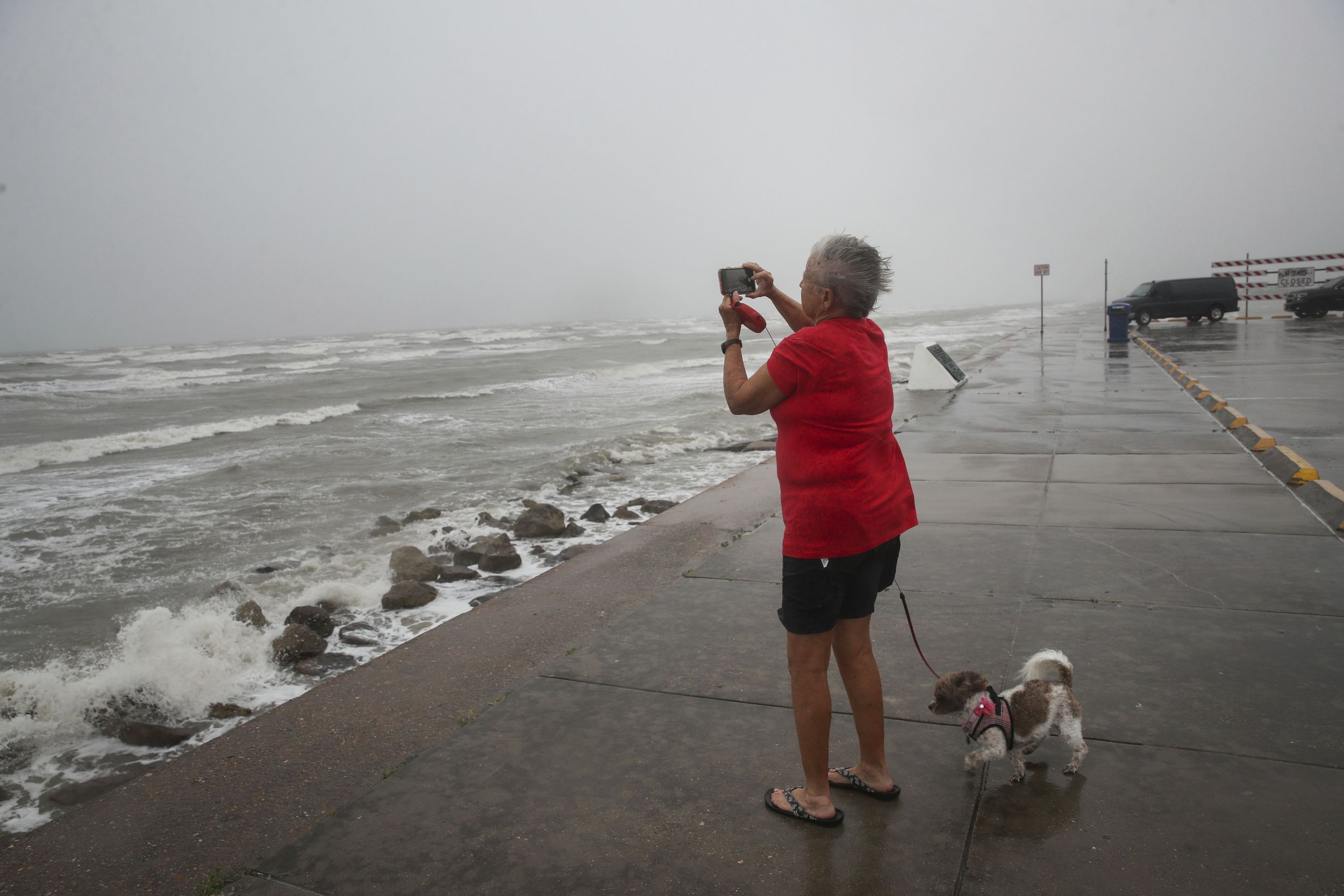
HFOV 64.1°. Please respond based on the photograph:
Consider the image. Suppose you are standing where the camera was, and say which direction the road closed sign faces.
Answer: facing the viewer

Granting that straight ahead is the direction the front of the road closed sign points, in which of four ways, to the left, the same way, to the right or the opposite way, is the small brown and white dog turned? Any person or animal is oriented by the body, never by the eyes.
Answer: to the right

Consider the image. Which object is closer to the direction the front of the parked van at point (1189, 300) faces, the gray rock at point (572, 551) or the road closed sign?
the gray rock

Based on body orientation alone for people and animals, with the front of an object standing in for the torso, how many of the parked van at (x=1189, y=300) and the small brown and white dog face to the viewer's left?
2

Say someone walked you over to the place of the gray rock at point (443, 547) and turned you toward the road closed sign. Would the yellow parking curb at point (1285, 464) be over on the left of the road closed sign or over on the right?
right

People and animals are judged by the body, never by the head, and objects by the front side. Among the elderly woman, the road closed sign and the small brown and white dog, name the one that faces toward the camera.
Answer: the road closed sign

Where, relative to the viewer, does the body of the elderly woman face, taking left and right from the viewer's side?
facing away from the viewer and to the left of the viewer

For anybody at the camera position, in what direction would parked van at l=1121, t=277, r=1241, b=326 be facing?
facing to the left of the viewer

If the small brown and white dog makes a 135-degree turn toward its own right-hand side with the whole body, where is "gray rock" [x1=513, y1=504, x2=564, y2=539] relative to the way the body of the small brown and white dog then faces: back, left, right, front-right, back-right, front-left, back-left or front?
left

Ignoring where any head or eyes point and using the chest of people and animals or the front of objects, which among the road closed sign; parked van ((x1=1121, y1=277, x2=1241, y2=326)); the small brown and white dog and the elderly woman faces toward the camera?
the road closed sign

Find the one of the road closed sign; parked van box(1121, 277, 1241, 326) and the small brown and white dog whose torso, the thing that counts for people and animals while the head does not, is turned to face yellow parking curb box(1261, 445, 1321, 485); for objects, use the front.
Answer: the road closed sign

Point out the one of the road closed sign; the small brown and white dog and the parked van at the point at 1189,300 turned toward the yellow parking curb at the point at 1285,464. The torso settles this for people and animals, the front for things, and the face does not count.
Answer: the road closed sign

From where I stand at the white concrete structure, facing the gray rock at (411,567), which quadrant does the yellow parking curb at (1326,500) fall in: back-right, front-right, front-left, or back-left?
front-left

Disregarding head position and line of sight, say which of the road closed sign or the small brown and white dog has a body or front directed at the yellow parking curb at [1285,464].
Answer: the road closed sign

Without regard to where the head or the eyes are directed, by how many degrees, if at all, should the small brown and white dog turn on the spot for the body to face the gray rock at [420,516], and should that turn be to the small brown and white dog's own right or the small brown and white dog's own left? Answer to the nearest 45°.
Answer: approximately 45° to the small brown and white dog's own right

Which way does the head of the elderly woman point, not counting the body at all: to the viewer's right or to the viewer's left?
to the viewer's left

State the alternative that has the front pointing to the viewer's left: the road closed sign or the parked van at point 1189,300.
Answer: the parked van

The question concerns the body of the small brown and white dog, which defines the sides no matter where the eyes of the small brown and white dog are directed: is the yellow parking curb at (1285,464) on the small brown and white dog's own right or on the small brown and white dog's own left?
on the small brown and white dog's own right

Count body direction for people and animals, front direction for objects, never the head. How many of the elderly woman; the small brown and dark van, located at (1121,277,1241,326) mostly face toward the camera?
0

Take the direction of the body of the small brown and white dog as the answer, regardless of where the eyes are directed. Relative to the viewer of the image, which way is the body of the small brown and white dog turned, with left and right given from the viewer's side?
facing to the left of the viewer
